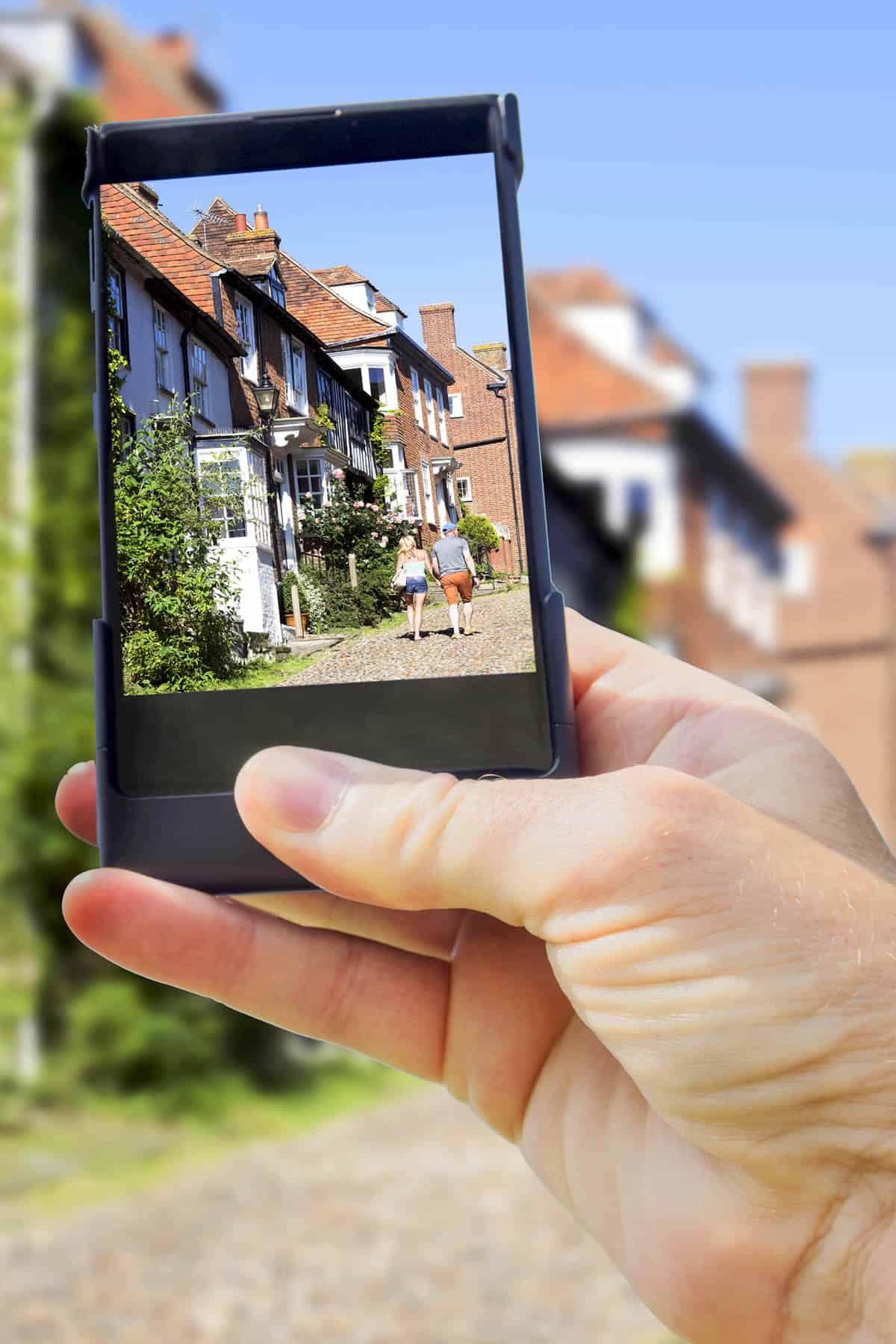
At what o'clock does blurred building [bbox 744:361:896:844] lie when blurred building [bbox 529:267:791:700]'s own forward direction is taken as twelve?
blurred building [bbox 744:361:896:844] is roughly at 8 o'clock from blurred building [bbox 529:267:791:700].

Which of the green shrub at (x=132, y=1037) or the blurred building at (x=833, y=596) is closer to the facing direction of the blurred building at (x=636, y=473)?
the green shrub
